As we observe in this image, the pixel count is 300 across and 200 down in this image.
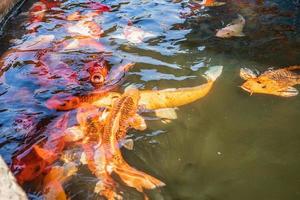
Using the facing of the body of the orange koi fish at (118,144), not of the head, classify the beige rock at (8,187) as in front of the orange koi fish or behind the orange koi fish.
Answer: behind

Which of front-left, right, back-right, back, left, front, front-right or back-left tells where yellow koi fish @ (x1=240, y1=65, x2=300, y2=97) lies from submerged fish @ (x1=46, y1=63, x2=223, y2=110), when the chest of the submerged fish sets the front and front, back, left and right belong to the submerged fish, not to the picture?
back

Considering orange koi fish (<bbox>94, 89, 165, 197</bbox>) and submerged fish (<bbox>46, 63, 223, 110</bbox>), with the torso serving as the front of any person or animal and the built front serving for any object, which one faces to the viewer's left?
the submerged fish

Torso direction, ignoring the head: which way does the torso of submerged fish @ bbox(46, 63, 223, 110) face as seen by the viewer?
to the viewer's left

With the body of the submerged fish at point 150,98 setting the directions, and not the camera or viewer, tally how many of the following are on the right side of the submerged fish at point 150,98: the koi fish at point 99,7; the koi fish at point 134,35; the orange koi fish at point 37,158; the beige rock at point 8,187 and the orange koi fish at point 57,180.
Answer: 2

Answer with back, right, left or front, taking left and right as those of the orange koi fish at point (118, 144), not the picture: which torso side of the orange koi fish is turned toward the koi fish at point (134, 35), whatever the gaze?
front

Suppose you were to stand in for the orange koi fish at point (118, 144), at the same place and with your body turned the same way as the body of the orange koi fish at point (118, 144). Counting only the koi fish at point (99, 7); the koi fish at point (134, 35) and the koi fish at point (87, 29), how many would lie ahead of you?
3

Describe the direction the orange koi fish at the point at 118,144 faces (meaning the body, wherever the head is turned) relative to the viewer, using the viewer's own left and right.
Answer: facing away from the viewer

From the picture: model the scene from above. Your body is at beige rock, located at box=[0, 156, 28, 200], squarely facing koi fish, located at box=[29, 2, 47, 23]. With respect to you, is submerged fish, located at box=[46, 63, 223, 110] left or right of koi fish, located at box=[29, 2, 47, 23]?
right
